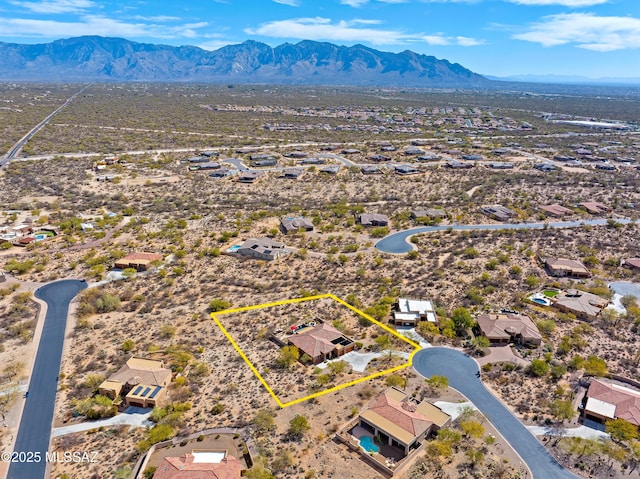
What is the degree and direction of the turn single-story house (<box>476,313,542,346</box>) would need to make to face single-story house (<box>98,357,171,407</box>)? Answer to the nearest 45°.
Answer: approximately 45° to its right

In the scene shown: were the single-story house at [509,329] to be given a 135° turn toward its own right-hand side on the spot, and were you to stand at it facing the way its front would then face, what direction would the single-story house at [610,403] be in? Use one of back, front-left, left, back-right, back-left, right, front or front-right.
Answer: back

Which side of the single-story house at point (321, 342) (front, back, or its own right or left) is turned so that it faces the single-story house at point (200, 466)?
right

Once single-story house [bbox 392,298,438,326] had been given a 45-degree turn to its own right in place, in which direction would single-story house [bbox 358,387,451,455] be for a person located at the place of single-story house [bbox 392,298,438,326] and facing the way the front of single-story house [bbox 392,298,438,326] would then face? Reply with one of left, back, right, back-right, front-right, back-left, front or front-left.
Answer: front-left

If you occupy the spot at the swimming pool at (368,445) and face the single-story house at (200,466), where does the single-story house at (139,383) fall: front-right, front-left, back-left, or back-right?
front-right

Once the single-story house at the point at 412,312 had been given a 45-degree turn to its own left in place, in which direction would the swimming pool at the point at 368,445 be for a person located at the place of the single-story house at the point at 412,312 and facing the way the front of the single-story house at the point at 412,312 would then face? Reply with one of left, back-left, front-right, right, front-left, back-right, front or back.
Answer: front-right

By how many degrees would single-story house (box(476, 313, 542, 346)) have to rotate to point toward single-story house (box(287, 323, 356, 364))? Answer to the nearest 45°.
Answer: approximately 45° to its right

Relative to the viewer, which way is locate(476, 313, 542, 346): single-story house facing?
toward the camera

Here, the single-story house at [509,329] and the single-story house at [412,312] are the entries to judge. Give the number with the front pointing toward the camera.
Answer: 2

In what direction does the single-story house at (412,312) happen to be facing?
toward the camera

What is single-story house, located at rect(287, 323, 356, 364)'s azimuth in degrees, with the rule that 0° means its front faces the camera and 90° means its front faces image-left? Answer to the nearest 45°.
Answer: approximately 315°

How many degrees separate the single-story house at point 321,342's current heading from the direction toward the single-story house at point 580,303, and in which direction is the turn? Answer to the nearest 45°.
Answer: approximately 45° to its left
